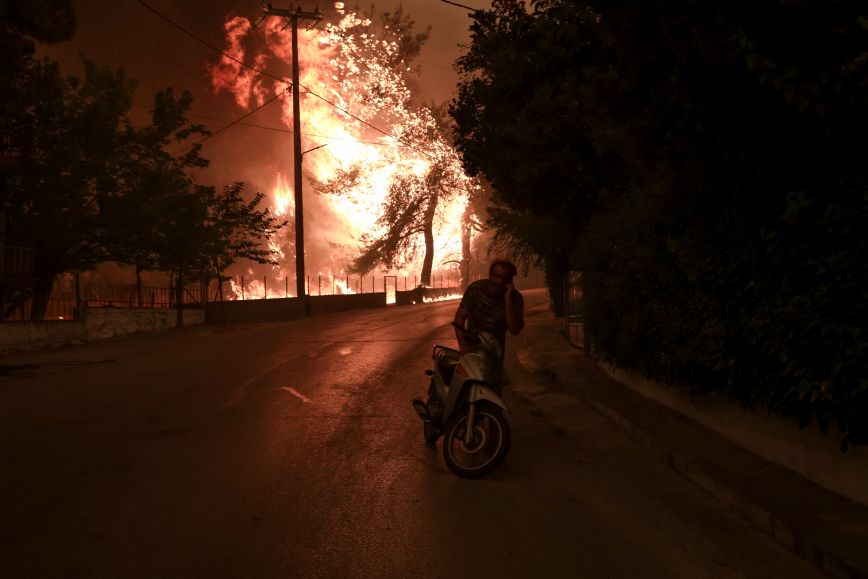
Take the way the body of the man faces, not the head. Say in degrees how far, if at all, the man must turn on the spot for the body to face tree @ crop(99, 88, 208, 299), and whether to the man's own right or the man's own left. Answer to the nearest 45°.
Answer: approximately 135° to the man's own right

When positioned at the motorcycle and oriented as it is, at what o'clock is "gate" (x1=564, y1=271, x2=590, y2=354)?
The gate is roughly at 8 o'clock from the motorcycle.

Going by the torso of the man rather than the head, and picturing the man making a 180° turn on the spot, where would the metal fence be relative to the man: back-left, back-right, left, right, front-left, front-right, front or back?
front-left

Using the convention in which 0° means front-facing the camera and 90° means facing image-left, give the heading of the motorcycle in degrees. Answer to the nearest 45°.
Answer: approximately 315°
